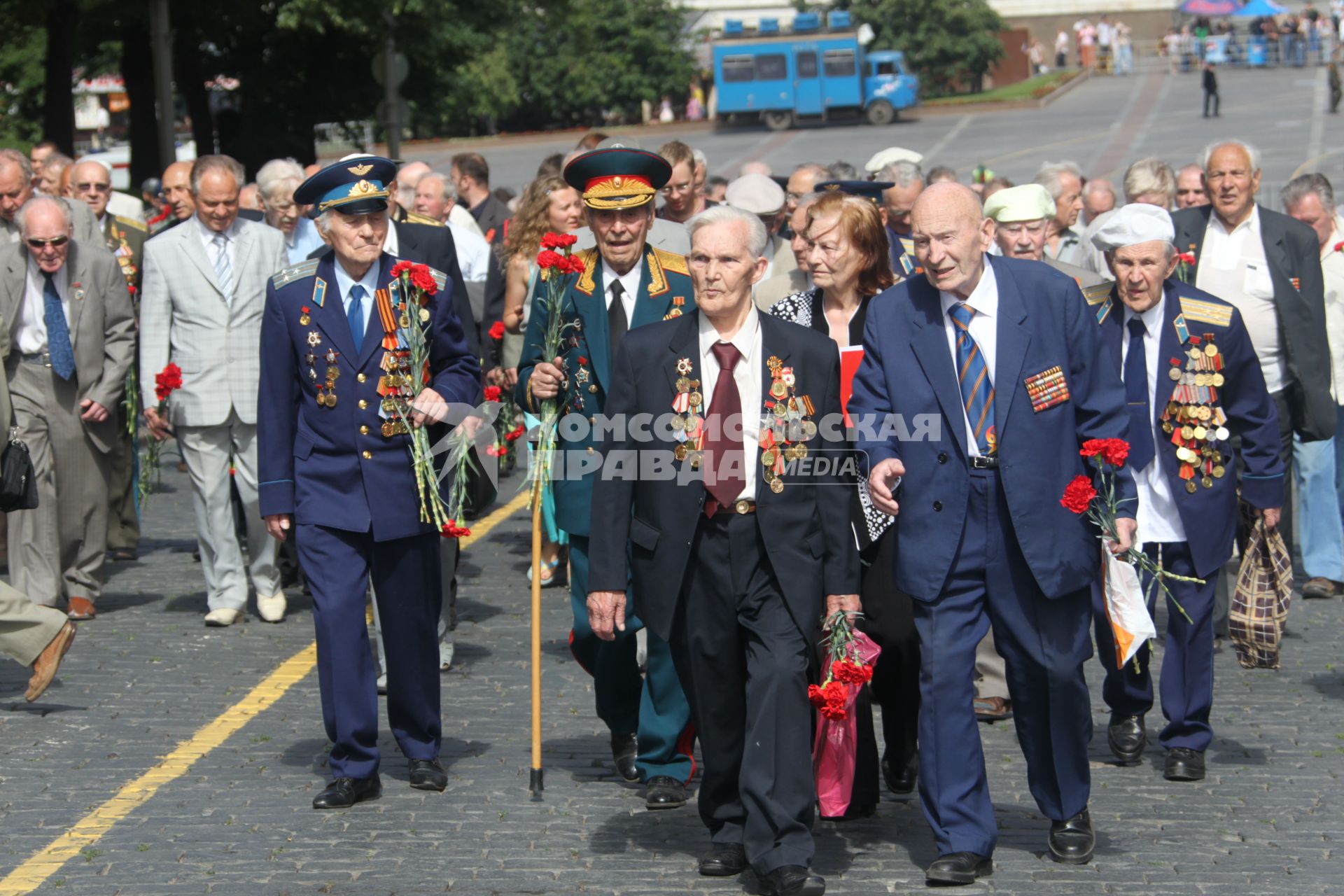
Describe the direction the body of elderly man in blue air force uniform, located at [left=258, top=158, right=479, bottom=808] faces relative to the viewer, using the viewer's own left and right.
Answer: facing the viewer

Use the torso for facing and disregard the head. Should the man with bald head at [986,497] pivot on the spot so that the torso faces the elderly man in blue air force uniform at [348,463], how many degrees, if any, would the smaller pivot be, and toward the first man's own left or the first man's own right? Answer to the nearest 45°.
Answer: approximately 90° to the first man's own right

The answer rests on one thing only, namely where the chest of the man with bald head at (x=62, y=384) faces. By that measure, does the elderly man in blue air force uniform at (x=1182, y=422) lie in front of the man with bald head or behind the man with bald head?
in front

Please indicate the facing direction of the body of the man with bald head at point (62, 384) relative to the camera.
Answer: toward the camera

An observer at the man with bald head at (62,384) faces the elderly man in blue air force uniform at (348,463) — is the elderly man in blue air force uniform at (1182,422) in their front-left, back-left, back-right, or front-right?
front-left

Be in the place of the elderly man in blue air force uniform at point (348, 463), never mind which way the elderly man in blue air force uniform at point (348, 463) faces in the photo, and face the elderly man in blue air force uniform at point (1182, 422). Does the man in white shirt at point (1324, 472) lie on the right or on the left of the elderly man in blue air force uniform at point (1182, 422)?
left

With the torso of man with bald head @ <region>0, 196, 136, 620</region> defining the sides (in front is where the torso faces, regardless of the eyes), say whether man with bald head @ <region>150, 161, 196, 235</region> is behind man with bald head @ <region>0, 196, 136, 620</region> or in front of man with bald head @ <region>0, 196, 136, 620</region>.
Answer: behind

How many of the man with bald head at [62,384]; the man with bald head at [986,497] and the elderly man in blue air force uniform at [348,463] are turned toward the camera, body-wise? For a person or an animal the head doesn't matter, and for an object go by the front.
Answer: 3

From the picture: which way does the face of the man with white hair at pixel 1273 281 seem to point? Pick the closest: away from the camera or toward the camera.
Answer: toward the camera

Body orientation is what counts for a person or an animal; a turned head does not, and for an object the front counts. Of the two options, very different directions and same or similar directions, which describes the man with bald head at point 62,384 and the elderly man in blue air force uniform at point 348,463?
same or similar directions

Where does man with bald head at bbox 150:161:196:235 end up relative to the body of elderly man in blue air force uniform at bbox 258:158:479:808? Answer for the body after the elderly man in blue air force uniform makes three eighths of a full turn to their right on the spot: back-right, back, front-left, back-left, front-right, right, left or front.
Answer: front-right

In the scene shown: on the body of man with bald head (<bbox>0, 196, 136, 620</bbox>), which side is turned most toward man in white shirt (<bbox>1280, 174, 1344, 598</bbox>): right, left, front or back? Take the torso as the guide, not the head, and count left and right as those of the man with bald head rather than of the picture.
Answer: left
